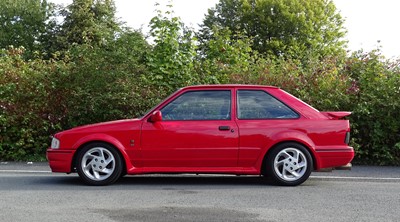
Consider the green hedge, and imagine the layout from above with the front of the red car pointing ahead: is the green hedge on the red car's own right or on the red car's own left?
on the red car's own right

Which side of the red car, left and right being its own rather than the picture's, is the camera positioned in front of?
left

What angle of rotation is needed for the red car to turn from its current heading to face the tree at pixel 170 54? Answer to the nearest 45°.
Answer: approximately 90° to its right
